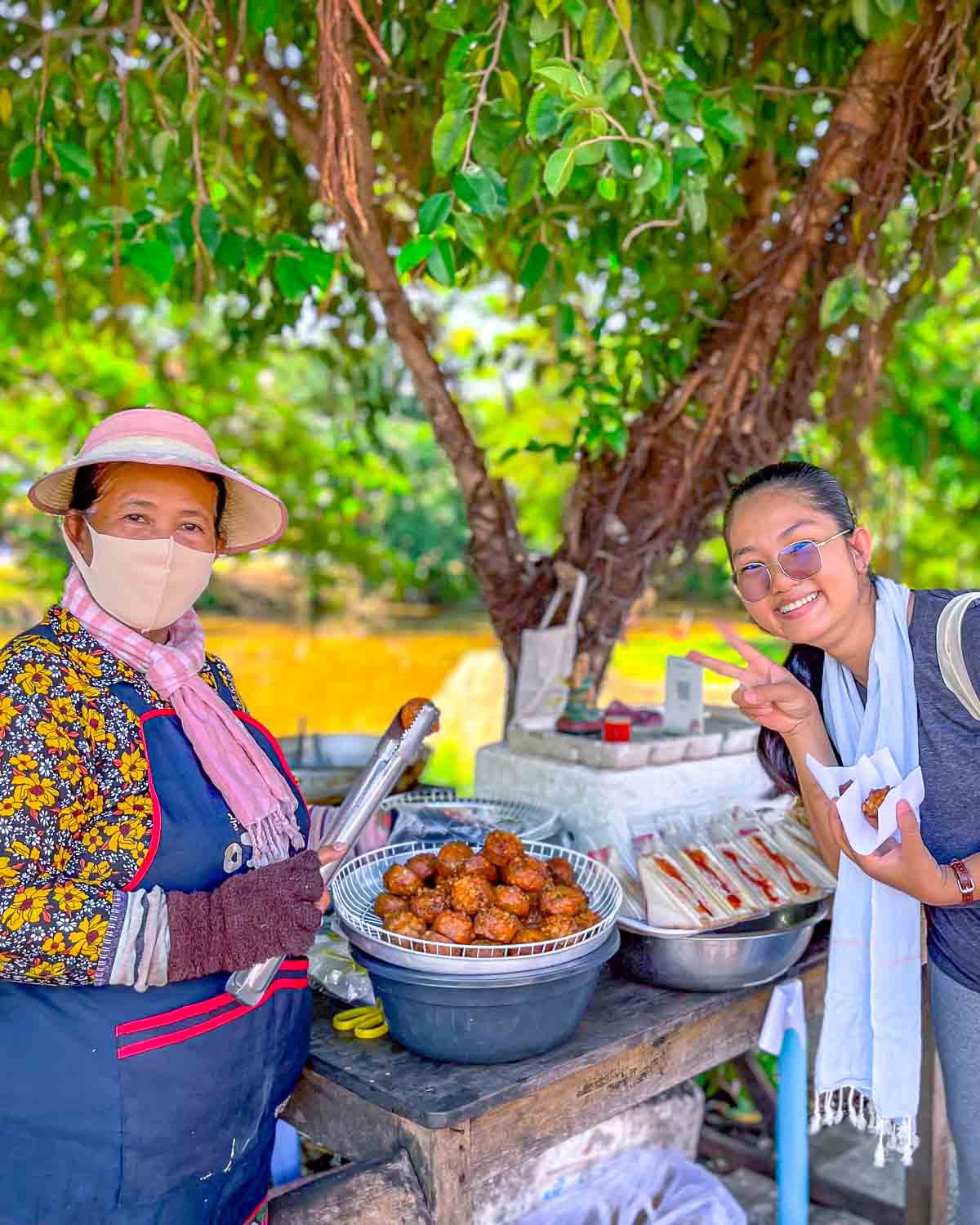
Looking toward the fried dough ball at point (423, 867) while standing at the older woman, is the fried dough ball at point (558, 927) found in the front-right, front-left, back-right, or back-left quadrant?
front-right

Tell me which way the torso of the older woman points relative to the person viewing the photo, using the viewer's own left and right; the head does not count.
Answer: facing the viewer and to the right of the viewer

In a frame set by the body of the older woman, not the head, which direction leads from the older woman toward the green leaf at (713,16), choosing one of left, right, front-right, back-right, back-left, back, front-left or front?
left

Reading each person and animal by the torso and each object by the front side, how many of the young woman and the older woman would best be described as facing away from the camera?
0

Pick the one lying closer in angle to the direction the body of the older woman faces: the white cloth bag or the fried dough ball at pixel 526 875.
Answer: the fried dough ball

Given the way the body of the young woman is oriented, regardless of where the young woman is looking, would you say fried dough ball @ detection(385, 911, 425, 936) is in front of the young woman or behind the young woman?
in front

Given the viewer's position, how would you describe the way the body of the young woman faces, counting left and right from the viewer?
facing the viewer and to the left of the viewer

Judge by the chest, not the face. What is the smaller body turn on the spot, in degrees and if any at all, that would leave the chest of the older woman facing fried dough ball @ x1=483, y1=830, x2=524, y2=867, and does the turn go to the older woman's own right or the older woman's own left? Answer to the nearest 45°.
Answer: approximately 90° to the older woman's own left

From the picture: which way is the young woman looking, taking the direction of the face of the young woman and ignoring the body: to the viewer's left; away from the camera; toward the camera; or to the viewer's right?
toward the camera
